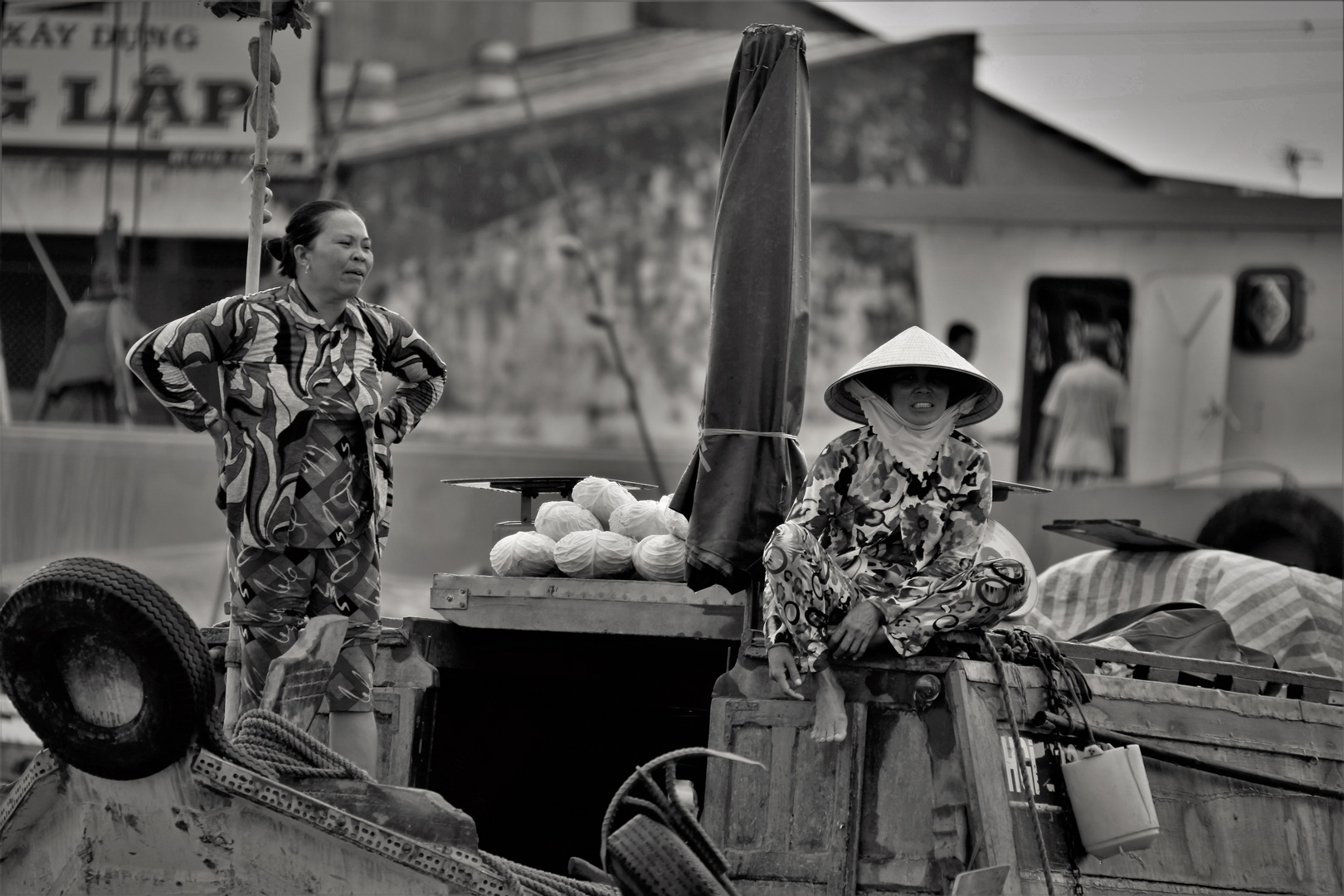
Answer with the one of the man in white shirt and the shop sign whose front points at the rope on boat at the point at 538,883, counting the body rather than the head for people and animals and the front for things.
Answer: the shop sign

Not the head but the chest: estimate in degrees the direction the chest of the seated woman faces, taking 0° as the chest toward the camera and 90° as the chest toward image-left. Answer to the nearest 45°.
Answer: approximately 0°

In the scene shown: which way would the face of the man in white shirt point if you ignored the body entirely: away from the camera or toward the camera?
away from the camera

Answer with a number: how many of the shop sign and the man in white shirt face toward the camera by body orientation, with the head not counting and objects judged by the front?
1

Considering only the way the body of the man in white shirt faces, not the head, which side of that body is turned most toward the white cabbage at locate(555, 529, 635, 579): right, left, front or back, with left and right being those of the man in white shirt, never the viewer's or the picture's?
back

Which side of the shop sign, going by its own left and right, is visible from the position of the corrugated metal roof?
left

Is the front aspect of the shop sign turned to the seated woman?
yes

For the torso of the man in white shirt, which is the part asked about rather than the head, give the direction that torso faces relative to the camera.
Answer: away from the camera
